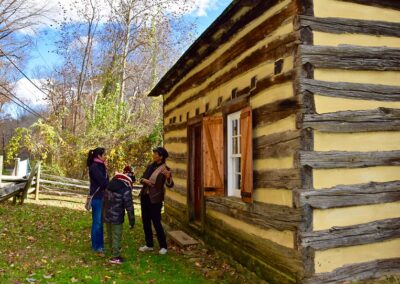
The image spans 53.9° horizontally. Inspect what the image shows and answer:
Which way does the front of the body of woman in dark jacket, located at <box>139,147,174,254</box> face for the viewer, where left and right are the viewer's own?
facing the viewer and to the left of the viewer

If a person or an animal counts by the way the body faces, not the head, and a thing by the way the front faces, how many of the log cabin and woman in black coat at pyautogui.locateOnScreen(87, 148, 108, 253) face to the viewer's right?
1

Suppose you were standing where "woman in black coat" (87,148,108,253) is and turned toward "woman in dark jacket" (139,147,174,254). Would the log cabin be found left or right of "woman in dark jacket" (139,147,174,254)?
right

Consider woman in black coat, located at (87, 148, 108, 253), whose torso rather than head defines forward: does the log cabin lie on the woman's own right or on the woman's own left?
on the woman's own right

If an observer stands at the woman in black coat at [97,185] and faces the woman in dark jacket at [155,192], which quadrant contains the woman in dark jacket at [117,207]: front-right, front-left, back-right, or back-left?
front-right

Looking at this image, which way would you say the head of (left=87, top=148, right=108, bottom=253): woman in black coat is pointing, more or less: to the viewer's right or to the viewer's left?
to the viewer's right

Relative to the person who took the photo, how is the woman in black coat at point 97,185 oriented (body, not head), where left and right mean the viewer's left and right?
facing to the right of the viewer

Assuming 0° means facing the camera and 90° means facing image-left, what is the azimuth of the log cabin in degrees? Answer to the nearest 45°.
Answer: approximately 45°

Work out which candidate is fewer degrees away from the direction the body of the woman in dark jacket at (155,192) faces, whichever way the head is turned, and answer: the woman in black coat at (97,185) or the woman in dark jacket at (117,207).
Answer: the woman in dark jacket

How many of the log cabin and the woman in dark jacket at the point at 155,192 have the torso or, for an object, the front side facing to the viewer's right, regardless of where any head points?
0

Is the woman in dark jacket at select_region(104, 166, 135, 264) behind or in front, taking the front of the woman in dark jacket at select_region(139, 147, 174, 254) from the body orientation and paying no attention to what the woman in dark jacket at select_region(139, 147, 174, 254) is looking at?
in front
